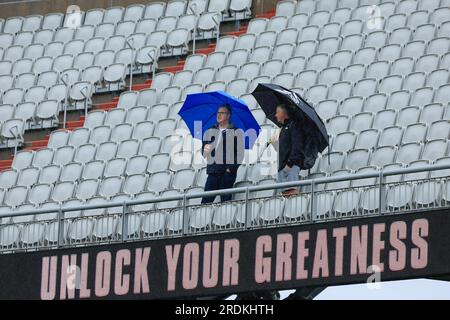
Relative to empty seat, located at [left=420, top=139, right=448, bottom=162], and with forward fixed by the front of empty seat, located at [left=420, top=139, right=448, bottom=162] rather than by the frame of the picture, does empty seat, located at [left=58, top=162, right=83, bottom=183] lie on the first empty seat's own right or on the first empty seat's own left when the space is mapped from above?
on the first empty seat's own right

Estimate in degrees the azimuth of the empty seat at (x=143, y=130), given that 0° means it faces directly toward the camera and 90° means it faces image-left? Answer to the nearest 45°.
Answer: approximately 45°

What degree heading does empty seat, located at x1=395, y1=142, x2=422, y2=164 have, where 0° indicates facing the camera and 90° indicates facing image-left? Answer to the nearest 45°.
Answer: approximately 45°

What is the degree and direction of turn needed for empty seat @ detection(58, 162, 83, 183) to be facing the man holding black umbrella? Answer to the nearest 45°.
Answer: approximately 90° to its left

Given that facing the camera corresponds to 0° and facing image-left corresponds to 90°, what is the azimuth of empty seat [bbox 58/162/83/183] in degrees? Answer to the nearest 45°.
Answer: approximately 45°

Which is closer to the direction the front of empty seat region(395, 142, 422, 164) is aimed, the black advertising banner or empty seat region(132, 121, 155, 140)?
the black advertising banner
